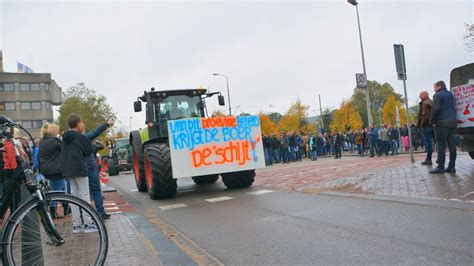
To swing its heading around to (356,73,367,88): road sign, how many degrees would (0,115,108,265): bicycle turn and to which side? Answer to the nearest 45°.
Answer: approximately 45° to its left

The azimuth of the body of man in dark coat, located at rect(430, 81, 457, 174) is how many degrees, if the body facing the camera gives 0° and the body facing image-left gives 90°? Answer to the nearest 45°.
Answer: approximately 135°

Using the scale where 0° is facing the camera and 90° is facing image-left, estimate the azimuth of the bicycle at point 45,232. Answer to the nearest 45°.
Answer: approximately 270°

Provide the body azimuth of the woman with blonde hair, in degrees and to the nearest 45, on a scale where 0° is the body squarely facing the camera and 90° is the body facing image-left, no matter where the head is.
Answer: approximately 225°

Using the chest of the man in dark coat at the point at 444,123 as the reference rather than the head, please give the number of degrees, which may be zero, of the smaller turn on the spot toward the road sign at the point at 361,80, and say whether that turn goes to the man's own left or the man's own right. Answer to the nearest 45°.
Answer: approximately 45° to the man's own right
